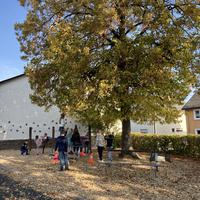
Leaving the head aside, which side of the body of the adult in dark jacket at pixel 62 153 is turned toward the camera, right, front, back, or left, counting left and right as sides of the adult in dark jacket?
back

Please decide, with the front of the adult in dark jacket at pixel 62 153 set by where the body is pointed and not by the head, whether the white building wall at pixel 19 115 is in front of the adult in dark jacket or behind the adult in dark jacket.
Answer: in front

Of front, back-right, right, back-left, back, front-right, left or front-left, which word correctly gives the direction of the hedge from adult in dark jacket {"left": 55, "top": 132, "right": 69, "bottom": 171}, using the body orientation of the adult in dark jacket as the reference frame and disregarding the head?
front-right

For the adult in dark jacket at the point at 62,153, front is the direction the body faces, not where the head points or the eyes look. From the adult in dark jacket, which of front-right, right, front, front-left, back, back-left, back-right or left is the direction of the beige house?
front-right
